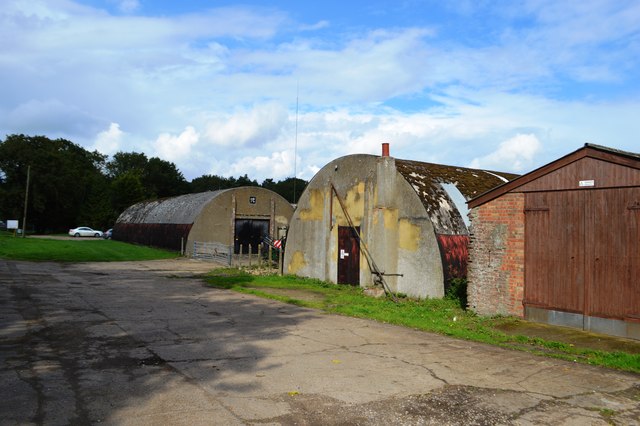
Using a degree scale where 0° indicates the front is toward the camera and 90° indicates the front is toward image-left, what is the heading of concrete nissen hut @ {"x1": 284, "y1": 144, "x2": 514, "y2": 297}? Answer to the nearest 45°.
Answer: approximately 45°

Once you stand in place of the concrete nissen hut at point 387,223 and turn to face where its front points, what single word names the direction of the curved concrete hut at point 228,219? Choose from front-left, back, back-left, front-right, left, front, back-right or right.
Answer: right

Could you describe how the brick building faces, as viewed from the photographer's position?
facing the viewer and to the left of the viewer

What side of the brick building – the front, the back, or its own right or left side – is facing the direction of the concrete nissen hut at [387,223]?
right

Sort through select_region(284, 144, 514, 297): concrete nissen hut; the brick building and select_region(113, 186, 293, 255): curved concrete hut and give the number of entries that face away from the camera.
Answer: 0

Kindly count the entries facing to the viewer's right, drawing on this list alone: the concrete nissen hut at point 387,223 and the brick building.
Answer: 0

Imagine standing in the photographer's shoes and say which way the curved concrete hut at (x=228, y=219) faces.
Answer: facing the viewer and to the right of the viewer

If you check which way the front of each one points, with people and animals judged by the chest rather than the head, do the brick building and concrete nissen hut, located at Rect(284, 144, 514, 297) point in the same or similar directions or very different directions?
same or similar directions

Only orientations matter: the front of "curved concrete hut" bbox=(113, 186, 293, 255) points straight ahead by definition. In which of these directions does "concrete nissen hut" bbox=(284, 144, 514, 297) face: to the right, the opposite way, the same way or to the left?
to the right
